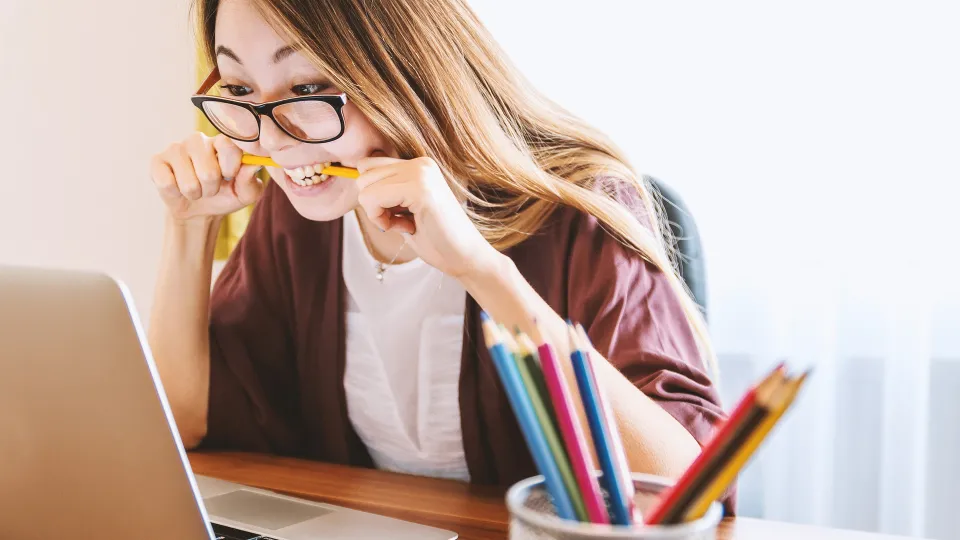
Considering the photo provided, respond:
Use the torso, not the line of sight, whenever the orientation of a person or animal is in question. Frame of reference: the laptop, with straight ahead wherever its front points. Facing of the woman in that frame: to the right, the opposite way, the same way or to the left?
the opposite way

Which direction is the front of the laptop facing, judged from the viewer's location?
facing away from the viewer and to the right of the viewer

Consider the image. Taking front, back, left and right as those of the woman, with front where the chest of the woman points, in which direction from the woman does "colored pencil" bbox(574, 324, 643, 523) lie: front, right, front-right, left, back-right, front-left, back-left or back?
front-left

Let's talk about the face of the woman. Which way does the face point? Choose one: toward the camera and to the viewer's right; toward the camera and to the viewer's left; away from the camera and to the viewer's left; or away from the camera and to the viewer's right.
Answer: toward the camera and to the viewer's left

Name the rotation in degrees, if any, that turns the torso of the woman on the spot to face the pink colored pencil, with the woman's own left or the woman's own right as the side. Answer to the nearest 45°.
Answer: approximately 45° to the woman's own left

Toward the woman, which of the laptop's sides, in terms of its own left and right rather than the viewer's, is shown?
front

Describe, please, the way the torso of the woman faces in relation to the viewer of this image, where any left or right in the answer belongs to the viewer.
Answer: facing the viewer and to the left of the viewer
